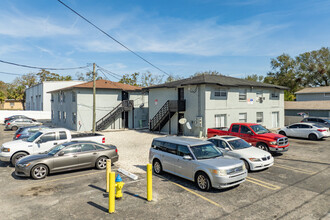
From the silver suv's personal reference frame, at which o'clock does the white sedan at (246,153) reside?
The white sedan is roughly at 9 o'clock from the silver suv.

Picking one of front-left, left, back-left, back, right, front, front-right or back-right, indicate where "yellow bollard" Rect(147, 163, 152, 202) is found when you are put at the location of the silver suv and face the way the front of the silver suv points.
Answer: right

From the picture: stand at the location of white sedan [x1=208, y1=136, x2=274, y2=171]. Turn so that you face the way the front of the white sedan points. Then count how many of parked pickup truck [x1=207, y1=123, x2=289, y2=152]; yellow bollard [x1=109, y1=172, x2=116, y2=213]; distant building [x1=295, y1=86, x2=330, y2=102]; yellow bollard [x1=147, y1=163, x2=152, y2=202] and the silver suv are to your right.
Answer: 3

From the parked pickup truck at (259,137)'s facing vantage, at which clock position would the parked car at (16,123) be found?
the parked car at (16,123) is roughly at 5 o'clock from the parked pickup truck at (259,137).

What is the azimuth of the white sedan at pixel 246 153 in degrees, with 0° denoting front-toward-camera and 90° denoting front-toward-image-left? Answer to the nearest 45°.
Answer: approximately 315°

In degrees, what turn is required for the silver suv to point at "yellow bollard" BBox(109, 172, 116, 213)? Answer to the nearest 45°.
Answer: approximately 90° to its right

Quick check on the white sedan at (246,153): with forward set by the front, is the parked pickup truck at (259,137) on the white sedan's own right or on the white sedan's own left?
on the white sedan's own left

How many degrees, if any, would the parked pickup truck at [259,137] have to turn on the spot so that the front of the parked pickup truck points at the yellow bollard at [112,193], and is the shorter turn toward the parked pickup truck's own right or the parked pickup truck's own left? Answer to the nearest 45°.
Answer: approximately 90° to the parked pickup truck's own right

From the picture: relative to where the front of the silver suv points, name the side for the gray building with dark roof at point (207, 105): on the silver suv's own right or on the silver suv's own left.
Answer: on the silver suv's own left

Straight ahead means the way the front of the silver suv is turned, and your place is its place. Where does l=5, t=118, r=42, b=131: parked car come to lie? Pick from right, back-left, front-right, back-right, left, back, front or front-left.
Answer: back

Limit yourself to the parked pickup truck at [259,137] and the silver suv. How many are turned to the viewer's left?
0
